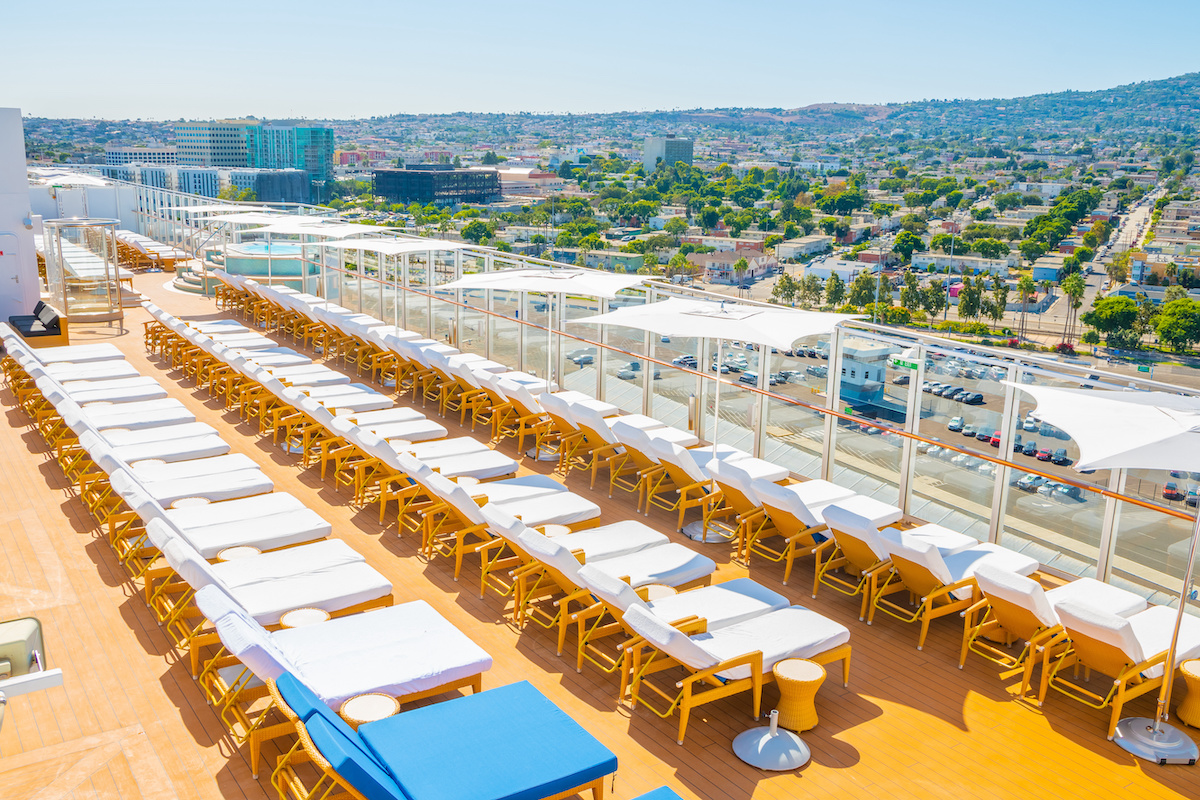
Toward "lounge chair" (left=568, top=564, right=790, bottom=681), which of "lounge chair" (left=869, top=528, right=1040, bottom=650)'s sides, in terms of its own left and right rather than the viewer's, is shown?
back

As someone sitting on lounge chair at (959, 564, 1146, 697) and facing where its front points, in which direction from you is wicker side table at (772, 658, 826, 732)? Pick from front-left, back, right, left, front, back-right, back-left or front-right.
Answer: back

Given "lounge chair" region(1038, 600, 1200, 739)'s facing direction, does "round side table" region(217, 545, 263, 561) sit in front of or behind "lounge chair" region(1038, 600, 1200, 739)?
behind

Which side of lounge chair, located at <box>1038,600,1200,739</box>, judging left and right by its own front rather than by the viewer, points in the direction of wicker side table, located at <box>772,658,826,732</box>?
back

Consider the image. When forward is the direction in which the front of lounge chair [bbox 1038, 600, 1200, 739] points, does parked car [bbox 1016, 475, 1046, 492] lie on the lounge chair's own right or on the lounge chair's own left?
on the lounge chair's own left

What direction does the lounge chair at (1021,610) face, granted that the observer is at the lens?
facing away from the viewer and to the right of the viewer

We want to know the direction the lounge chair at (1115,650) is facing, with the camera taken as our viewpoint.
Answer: facing away from the viewer and to the right of the viewer
